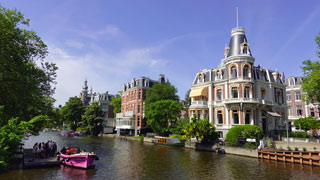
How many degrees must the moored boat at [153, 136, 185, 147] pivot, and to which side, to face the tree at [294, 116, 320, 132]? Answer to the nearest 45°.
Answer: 0° — it already faces it

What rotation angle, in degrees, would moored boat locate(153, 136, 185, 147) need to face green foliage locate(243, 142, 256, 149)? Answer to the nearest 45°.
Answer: approximately 45° to its right

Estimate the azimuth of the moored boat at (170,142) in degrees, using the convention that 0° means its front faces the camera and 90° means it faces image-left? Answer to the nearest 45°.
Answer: approximately 270°

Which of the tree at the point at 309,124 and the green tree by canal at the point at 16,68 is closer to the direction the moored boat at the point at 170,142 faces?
the tree

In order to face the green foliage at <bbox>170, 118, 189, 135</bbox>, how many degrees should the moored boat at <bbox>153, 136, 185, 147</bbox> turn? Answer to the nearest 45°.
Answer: approximately 45° to its left

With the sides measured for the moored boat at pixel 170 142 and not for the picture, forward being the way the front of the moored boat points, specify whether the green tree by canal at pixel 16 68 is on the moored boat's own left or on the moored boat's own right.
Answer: on the moored boat's own right
